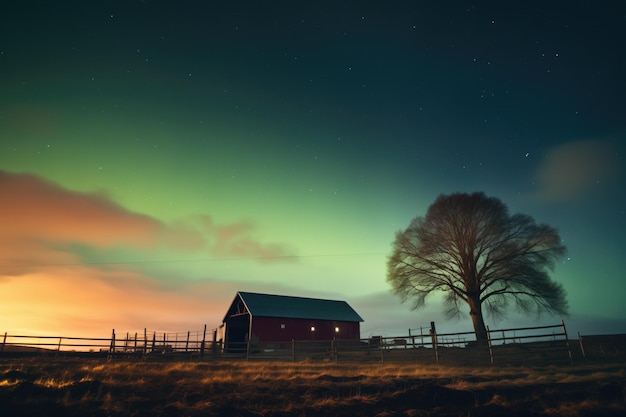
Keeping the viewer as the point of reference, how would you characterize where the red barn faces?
facing the viewer and to the left of the viewer
